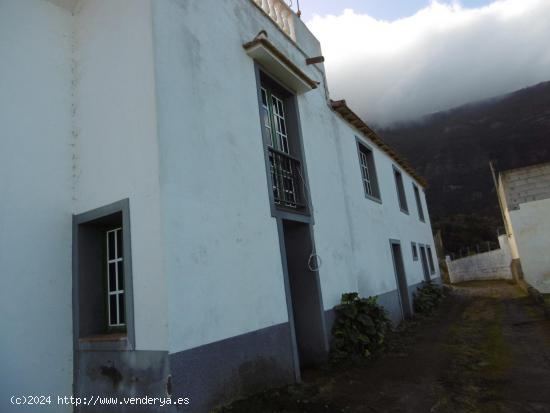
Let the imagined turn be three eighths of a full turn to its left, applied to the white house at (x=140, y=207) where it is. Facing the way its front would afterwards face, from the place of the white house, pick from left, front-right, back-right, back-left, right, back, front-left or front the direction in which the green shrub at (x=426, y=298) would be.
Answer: front-right

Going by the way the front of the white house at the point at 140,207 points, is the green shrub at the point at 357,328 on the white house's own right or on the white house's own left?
on the white house's own left

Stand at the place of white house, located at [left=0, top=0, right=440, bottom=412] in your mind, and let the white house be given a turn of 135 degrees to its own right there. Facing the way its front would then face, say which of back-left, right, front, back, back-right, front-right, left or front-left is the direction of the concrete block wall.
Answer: back-right

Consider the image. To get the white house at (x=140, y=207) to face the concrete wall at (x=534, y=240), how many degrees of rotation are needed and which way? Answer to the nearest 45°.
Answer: approximately 90° to its left

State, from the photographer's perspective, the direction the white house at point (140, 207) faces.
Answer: facing the viewer and to the right of the viewer

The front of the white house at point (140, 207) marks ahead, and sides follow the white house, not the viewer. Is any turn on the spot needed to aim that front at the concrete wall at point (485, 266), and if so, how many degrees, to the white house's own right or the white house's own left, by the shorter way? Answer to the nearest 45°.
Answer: approximately 90° to the white house's own left

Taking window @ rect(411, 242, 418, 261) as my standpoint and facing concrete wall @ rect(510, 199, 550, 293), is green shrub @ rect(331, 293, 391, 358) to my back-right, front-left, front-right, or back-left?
back-right
